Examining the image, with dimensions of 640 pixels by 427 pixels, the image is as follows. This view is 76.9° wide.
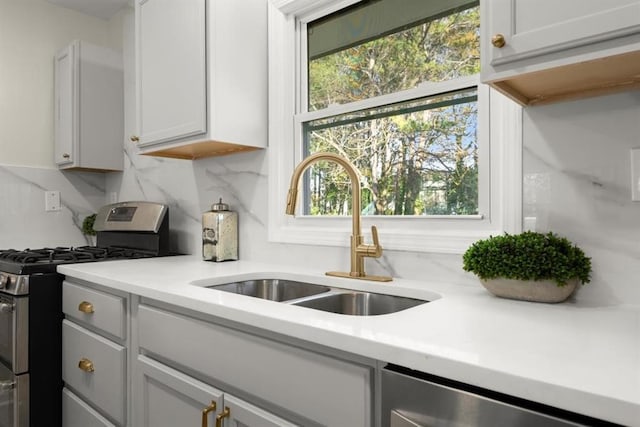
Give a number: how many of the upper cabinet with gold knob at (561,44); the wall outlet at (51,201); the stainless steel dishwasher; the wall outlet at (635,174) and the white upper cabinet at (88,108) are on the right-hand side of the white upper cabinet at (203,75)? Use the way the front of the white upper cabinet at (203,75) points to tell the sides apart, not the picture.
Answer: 2

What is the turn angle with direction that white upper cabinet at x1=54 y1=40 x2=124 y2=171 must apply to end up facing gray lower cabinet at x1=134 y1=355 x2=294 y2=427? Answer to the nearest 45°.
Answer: approximately 45° to its left

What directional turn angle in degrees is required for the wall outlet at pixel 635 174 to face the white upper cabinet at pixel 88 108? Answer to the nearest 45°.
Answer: approximately 90° to its right

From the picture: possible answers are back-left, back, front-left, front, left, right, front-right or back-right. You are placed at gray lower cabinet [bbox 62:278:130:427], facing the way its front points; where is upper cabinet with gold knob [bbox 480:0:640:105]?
left

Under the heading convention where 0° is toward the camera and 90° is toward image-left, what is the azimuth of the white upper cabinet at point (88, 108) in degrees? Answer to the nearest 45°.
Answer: approximately 45°

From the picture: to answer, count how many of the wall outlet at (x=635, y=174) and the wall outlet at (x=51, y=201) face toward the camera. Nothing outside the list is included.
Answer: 2

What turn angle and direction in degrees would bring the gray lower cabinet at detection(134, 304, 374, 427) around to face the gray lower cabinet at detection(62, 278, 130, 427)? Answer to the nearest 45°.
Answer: approximately 90° to its right
